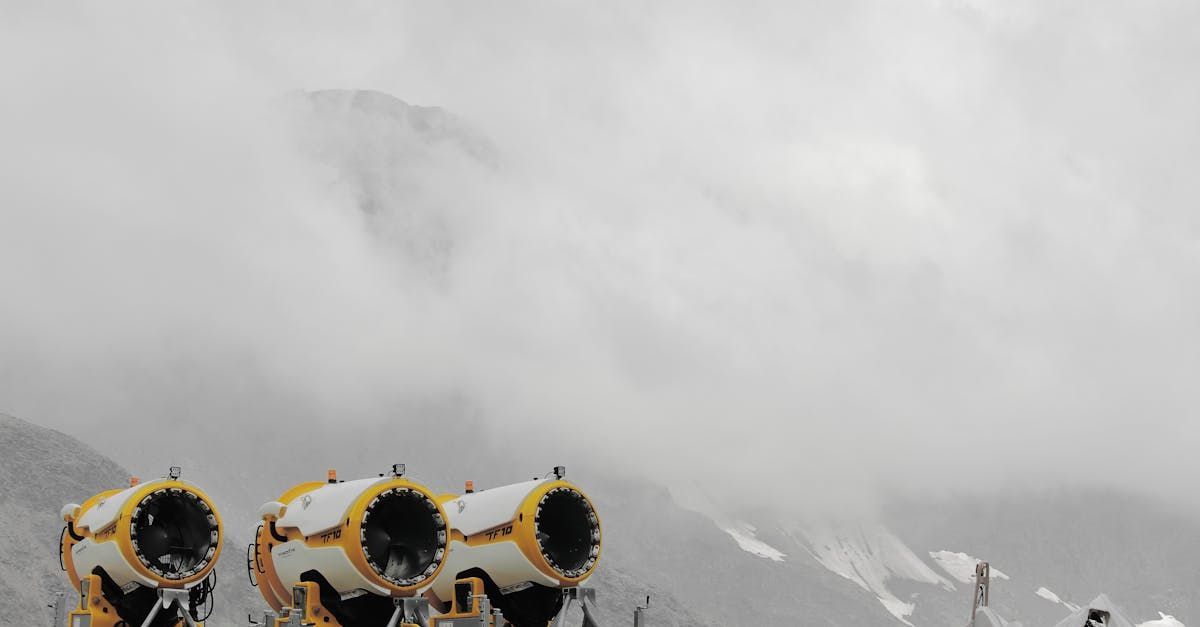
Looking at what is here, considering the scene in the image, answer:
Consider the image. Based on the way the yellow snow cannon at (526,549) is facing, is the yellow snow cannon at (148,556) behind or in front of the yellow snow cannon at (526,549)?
behind

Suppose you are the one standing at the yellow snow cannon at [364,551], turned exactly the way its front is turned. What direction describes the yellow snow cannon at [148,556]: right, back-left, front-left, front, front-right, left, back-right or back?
back

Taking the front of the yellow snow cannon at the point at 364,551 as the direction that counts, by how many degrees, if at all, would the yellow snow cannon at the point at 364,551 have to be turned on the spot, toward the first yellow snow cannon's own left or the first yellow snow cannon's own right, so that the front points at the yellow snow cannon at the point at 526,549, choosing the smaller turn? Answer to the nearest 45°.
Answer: approximately 45° to the first yellow snow cannon's own left

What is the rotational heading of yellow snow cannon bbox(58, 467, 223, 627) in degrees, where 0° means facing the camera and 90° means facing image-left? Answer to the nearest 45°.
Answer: approximately 315°

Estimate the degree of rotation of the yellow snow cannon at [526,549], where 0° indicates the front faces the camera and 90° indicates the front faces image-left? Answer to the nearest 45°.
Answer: approximately 315°

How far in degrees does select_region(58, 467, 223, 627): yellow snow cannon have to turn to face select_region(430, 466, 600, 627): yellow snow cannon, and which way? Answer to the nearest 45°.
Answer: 0° — it already faces it
